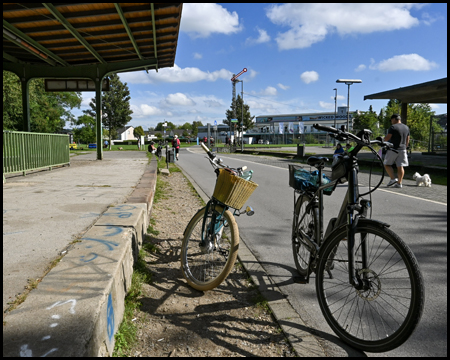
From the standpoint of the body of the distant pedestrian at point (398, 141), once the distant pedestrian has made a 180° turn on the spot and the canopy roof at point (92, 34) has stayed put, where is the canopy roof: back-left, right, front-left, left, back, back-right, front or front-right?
back-right

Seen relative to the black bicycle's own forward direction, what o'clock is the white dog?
The white dog is roughly at 8 o'clock from the black bicycle.

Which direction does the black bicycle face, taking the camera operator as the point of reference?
facing the viewer and to the right of the viewer
